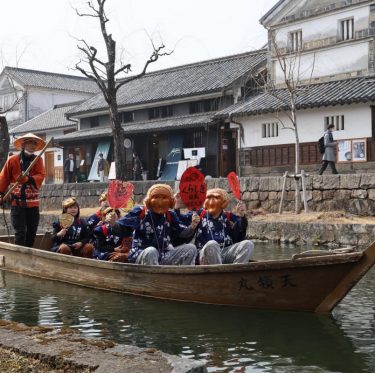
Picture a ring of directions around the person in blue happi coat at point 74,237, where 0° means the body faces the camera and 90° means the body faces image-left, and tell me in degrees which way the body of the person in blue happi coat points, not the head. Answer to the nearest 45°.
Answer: approximately 0°

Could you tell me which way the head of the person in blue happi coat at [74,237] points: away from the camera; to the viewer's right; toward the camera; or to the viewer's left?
toward the camera

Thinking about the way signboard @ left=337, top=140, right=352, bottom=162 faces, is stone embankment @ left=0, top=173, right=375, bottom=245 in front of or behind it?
in front

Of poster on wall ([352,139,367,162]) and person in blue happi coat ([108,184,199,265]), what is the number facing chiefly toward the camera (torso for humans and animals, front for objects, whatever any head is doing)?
2

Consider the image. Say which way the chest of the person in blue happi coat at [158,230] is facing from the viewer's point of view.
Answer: toward the camera

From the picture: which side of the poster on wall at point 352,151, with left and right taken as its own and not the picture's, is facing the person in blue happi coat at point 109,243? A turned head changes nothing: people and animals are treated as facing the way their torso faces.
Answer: front

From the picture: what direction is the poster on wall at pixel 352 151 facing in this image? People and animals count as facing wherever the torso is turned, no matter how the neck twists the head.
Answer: toward the camera

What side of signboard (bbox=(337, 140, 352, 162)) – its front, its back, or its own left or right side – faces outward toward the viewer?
front

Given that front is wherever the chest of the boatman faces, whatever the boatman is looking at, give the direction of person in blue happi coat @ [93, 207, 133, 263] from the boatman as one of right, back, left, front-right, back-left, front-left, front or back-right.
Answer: front-left

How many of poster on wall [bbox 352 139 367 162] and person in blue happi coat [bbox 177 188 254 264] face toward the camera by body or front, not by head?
2

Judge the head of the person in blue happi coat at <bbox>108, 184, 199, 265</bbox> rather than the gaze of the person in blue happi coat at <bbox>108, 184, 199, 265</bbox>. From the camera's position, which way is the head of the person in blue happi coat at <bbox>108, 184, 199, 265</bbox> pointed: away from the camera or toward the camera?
toward the camera

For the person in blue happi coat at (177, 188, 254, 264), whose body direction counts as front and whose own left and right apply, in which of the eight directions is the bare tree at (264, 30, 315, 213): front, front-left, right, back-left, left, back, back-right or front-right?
back

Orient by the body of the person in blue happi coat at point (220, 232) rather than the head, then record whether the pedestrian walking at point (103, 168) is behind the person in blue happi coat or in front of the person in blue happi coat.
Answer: behind

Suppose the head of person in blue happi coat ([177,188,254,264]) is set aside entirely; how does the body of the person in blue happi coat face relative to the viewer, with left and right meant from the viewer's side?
facing the viewer

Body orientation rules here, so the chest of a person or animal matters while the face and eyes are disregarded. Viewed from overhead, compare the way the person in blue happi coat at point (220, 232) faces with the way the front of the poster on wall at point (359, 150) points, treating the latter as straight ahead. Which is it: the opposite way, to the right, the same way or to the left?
the same way

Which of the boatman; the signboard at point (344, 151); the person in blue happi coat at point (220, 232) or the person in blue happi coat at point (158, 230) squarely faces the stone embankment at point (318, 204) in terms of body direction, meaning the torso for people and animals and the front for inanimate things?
the signboard
